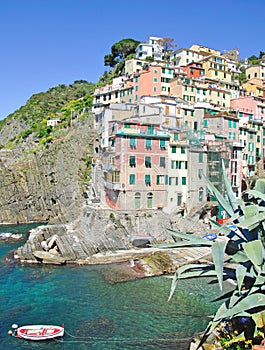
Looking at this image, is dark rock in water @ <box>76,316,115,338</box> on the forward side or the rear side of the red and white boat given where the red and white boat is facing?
on the forward side

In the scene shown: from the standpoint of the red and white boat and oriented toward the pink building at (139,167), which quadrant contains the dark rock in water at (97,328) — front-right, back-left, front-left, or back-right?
front-right

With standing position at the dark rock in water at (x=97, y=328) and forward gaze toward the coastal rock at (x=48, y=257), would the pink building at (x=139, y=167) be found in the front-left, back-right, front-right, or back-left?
front-right

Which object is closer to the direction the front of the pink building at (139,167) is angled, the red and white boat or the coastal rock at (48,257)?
the red and white boat

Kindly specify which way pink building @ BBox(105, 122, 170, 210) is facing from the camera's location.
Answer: facing the viewer

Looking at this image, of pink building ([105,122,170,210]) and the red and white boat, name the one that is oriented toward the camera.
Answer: the pink building

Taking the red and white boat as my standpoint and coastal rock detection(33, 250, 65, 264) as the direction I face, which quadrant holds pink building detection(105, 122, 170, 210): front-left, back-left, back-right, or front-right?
front-right

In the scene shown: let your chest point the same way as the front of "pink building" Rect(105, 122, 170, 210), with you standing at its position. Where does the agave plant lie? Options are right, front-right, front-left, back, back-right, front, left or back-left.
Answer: front

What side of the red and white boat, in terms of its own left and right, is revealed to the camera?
right

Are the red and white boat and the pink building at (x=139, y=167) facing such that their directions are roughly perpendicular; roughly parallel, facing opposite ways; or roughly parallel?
roughly perpendicular

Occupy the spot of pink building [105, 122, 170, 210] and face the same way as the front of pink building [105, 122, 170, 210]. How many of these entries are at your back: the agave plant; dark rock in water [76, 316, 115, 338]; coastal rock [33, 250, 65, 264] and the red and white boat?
0

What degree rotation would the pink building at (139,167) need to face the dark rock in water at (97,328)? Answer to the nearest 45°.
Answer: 0° — it already faces it

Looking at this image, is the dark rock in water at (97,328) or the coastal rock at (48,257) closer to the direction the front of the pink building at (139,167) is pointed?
the dark rock in water
